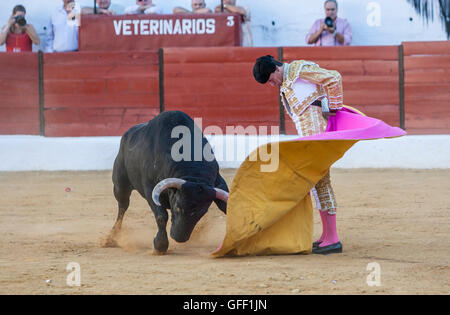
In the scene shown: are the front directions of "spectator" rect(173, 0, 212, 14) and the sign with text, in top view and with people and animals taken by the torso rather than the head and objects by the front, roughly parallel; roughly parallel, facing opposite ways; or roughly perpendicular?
roughly parallel

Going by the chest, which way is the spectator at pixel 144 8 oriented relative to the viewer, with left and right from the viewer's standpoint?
facing the viewer

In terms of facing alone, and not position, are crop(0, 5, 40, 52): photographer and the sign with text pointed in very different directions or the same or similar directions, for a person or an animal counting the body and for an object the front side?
same or similar directions

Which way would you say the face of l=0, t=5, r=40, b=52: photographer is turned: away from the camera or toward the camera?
toward the camera

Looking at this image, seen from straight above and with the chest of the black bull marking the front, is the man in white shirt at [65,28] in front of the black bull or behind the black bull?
behind

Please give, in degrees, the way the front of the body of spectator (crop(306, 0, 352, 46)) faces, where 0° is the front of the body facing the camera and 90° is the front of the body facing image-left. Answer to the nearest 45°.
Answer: approximately 0°

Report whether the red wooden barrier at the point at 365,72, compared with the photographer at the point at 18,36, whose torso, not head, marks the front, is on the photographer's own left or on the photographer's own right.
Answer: on the photographer's own left

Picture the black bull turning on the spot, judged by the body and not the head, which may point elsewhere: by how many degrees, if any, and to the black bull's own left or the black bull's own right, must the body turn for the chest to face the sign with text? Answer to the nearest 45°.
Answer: approximately 135° to the black bull's own left

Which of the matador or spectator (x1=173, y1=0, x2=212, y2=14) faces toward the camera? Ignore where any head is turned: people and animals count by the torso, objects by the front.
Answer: the spectator

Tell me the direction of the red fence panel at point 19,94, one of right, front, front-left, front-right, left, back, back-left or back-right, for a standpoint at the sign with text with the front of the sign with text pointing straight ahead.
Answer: right

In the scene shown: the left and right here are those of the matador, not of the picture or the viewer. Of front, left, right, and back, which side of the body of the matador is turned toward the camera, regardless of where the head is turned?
left

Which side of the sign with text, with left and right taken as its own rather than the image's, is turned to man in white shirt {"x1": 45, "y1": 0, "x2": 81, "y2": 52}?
right

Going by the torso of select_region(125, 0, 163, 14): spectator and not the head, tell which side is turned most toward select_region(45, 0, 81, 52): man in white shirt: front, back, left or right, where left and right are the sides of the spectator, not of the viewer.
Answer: right

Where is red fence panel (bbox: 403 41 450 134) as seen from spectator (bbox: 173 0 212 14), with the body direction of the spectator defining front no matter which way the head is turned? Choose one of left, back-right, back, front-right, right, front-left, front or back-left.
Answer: left

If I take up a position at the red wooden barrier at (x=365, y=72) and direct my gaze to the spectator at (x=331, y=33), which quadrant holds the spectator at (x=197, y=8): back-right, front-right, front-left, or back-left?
front-left
